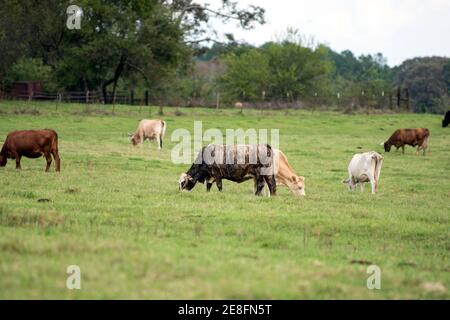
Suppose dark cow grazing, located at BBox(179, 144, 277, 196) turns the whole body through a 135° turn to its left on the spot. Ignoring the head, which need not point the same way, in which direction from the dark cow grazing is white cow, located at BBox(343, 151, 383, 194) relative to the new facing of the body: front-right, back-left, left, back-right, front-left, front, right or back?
left

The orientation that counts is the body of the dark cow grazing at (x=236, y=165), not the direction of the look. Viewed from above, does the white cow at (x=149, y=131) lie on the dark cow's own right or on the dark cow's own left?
on the dark cow's own right

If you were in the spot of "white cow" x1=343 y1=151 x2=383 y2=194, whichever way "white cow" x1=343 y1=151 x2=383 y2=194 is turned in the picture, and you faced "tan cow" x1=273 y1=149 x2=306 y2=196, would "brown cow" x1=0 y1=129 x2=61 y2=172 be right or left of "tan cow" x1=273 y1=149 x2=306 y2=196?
right

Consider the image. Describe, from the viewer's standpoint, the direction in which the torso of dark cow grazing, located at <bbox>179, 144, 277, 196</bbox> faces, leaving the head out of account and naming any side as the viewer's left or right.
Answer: facing to the left of the viewer

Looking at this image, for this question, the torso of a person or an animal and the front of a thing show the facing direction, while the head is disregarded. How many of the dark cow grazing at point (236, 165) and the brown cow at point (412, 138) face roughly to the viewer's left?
2

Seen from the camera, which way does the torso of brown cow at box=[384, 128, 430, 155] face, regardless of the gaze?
to the viewer's left
